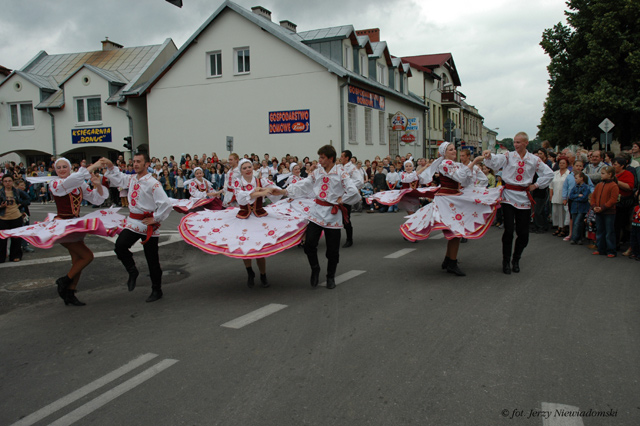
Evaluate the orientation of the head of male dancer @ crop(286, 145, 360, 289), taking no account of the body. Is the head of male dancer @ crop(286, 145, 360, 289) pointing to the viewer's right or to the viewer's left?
to the viewer's left

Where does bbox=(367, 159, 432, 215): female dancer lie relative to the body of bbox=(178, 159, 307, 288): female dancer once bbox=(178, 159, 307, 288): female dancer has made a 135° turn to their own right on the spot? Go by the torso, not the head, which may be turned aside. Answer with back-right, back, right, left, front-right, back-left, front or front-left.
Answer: right

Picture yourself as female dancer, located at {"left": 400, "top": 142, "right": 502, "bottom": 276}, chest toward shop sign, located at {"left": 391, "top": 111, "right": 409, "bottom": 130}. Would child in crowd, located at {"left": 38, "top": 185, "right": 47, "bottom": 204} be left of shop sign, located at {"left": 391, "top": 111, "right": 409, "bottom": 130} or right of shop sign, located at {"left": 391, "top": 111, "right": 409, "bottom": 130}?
left

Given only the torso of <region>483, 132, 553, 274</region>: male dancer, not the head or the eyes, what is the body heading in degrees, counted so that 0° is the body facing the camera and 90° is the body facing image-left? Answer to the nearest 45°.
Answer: approximately 0°
